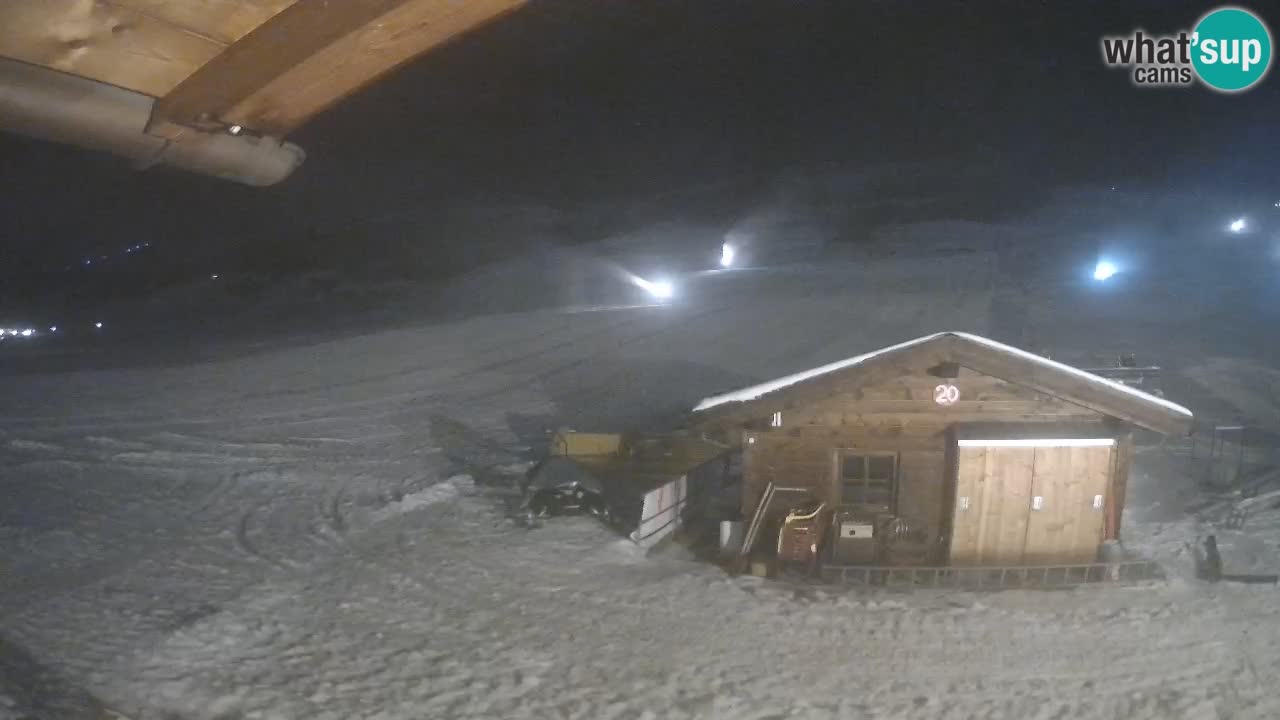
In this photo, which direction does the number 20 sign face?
toward the camera

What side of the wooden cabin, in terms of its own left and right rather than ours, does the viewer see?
front
